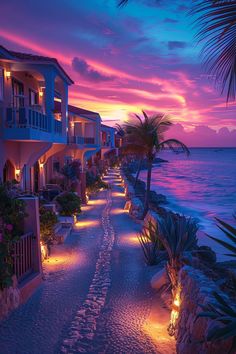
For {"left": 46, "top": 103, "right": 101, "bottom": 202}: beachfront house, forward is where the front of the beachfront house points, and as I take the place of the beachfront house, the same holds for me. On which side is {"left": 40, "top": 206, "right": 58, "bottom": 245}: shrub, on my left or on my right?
on my right

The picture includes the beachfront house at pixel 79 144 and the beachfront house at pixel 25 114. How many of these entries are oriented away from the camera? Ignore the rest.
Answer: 0

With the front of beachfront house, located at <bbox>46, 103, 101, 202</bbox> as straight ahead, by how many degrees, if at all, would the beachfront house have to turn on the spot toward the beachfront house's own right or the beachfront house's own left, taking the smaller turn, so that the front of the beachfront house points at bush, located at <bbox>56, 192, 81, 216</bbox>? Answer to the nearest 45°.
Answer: approximately 45° to the beachfront house's own right

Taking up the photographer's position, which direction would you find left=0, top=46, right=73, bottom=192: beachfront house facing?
facing the viewer and to the right of the viewer

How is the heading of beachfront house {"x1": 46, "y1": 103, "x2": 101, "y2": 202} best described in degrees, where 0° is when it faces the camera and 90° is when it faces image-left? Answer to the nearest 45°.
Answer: approximately 315°

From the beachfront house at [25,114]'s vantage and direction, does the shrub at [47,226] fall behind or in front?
in front

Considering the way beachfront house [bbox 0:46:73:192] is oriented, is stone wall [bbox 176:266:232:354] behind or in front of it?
in front
